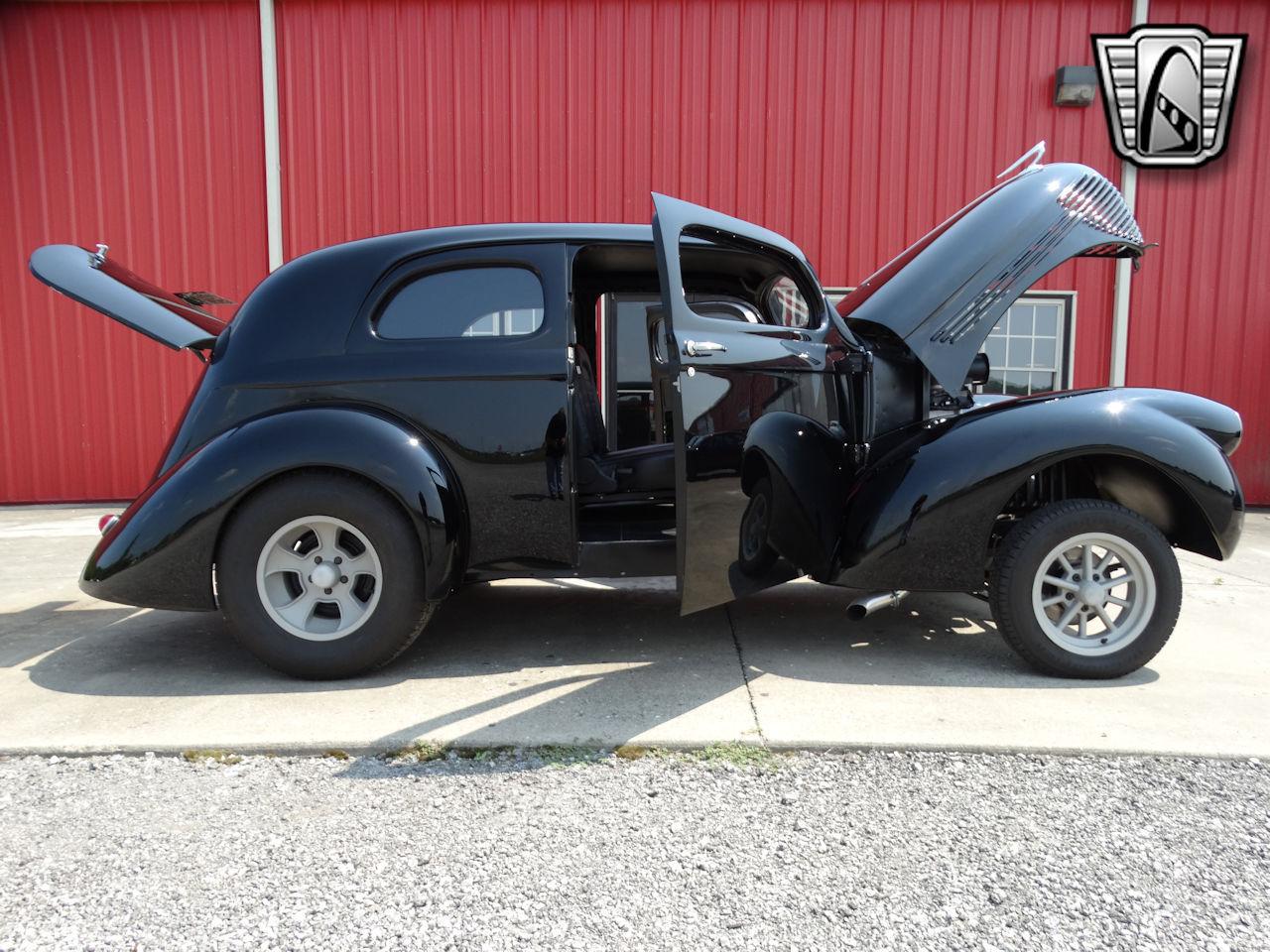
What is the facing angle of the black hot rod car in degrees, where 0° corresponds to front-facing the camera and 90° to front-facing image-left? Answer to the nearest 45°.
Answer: approximately 270°

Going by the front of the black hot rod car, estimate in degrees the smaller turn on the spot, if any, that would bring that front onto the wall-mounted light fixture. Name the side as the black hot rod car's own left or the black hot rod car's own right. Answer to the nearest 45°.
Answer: approximately 45° to the black hot rod car's own left
